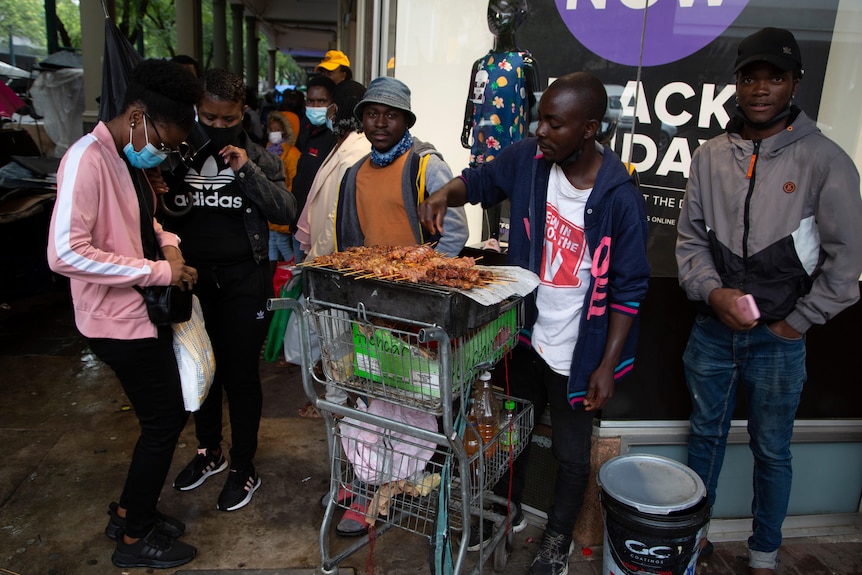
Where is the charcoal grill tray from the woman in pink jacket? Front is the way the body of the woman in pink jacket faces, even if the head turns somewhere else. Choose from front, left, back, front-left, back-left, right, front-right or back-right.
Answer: front-right

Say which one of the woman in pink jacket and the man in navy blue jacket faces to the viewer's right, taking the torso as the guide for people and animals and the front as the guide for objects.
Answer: the woman in pink jacket

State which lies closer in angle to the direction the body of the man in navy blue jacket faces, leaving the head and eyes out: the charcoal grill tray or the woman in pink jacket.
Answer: the charcoal grill tray

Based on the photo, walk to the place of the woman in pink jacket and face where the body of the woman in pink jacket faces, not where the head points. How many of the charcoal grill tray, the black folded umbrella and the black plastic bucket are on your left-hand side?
1

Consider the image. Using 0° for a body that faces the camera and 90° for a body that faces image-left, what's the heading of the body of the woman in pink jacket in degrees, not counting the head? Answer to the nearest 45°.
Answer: approximately 270°

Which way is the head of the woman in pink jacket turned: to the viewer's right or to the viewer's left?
to the viewer's right

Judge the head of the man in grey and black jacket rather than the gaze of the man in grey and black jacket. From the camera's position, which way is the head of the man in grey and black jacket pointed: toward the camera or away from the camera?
toward the camera

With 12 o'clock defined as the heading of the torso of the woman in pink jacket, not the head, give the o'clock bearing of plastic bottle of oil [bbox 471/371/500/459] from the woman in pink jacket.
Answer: The plastic bottle of oil is roughly at 1 o'clock from the woman in pink jacket.

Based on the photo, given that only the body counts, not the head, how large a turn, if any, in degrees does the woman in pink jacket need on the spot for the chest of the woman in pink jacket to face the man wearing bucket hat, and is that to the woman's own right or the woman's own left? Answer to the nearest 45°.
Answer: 0° — they already face them

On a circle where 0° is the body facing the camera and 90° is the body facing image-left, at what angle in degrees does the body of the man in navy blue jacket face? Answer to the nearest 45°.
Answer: approximately 45°

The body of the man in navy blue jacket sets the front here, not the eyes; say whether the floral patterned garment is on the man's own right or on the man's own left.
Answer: on the man's own right

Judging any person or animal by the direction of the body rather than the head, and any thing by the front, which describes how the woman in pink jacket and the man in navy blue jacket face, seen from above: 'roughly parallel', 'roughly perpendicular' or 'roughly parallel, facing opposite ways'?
roughly parallel, facing opposite ways
